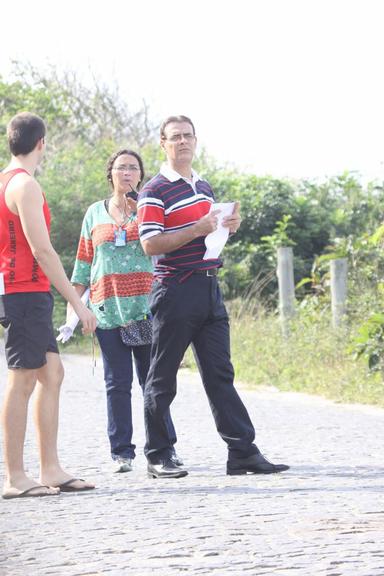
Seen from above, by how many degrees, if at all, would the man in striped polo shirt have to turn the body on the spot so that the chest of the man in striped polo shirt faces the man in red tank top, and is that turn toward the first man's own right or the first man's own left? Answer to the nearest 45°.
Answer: approximately 90° to the first man's own right

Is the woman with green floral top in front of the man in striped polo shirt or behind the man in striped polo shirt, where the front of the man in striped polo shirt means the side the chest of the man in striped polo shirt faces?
behind

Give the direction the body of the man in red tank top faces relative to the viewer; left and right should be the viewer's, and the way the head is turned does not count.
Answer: facing away from the viewer and to the right of the viewer

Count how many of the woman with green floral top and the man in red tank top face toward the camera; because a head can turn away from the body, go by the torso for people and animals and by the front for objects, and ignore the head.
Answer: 1

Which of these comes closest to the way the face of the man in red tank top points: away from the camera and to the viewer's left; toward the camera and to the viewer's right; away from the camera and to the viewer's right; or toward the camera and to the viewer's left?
away from the camera and to the viewer's right

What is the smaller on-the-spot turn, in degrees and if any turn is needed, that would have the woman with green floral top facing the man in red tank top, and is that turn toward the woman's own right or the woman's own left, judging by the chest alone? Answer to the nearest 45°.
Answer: approximately 45° to the woman's own right

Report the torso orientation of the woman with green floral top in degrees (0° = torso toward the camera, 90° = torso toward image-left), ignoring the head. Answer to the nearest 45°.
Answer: approximately 0°
